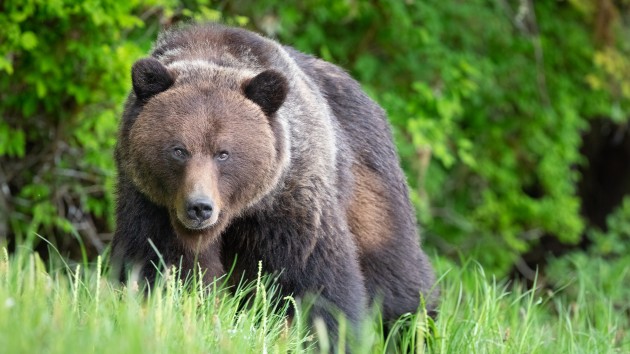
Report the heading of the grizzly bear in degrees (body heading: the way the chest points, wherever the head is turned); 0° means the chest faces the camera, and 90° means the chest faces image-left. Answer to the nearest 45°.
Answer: approximately 45°
